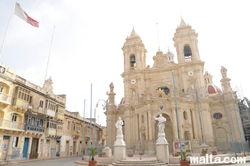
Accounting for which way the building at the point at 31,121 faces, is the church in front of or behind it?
in front

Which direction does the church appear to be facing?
toward the camera

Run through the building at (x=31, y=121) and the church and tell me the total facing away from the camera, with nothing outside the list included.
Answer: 0

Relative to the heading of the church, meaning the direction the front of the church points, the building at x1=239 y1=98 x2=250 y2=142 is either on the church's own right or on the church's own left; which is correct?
on the church's own left

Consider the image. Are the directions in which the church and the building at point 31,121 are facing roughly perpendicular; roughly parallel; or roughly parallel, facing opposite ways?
roughly perpendicular

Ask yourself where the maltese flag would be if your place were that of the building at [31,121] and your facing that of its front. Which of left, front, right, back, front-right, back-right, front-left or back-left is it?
front-right

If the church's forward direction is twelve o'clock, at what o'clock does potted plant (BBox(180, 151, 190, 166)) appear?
The potted plant is roughly at 12 o'clock from the church.

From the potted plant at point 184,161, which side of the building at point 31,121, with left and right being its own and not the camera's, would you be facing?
front

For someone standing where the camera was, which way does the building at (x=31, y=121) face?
facing the viewer and to the right of the viewer

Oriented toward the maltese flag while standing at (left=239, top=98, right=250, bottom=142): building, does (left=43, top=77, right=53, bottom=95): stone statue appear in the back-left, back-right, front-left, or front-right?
front-right

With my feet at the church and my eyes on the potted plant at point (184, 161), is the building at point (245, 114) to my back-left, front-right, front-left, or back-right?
back-left

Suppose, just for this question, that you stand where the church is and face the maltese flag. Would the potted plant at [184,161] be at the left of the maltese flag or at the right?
left
